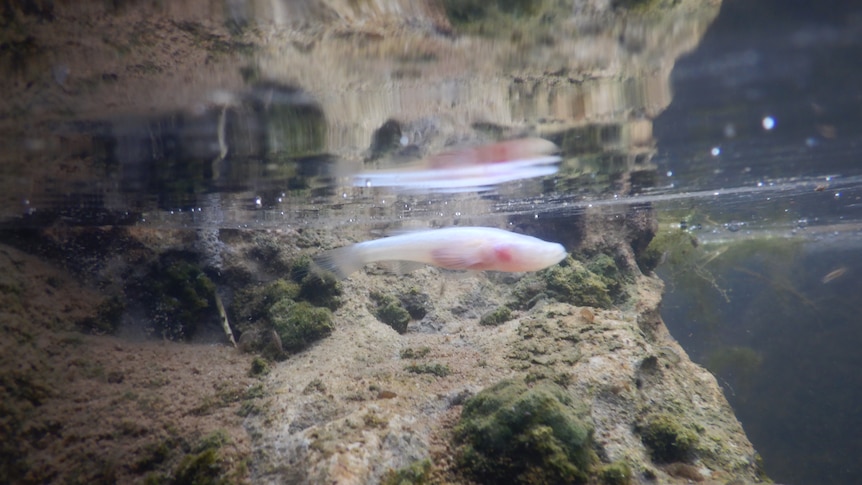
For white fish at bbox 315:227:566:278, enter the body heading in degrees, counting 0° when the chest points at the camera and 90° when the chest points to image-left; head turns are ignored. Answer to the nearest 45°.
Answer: approximately 270°

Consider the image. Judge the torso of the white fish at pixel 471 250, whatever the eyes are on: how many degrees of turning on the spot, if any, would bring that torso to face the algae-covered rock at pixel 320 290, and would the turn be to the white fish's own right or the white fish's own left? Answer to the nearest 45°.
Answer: approximately 135° to the white fish's own left

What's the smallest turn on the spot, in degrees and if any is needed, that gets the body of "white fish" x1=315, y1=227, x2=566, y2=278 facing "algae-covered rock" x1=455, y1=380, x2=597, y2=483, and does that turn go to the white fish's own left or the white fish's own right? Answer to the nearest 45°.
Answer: approximately 90° to the white fish's own right

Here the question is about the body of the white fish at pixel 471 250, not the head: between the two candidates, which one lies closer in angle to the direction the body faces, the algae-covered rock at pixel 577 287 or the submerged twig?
the algae-covered rock
